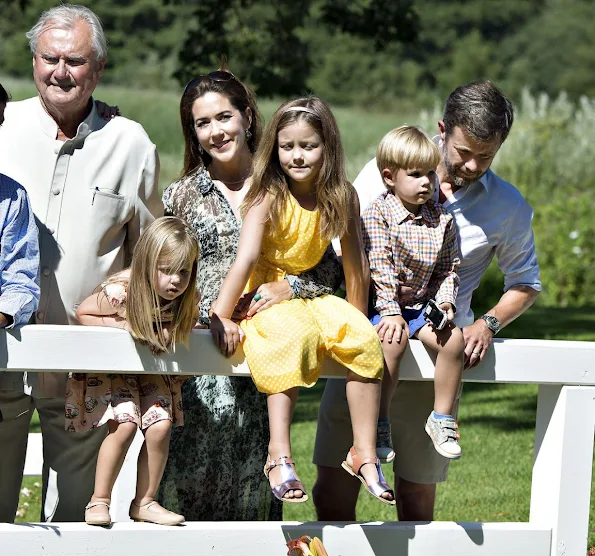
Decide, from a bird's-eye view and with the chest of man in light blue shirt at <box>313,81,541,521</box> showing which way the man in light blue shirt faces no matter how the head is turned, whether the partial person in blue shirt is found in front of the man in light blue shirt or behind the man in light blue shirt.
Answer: in front

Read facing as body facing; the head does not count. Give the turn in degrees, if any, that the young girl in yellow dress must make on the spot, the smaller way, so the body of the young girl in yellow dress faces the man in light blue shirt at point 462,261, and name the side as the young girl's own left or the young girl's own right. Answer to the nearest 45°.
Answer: approximately 135° to the young girl's own left

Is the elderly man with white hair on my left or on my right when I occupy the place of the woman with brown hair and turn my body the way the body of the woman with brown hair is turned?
on my right

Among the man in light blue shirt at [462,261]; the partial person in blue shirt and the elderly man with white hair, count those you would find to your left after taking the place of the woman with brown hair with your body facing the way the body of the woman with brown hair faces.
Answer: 1

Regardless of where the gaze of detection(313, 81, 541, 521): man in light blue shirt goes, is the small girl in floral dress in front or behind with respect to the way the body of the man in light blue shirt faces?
in front

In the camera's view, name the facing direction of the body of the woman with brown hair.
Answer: toward the camera

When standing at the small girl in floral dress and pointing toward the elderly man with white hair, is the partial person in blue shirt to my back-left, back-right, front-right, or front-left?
front-left

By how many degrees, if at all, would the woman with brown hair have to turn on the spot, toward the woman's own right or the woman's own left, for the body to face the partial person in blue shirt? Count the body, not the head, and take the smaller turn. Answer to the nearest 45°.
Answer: approximately 45° to the woman's own right

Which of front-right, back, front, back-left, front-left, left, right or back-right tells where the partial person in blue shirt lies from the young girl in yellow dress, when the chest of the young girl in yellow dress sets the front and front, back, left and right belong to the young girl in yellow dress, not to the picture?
right

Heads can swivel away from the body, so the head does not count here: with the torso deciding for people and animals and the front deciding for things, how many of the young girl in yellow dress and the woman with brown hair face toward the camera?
2

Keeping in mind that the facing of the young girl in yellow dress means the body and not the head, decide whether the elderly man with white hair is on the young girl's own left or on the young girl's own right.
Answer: on the young girl's own right

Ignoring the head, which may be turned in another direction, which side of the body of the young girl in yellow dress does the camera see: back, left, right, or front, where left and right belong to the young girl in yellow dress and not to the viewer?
front
